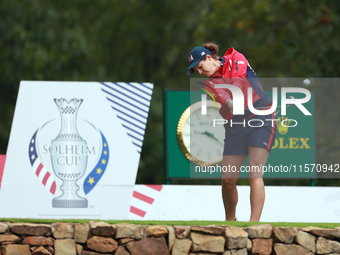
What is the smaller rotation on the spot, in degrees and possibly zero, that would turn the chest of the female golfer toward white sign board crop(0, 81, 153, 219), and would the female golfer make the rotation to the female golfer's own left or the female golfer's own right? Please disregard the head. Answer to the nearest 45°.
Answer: approximately 90° to the female golfer's own right

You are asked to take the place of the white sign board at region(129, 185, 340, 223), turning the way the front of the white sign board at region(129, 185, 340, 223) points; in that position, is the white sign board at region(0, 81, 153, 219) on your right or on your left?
on your right

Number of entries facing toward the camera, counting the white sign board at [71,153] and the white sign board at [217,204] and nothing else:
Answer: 2

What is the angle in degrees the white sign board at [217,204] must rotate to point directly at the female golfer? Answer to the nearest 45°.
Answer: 0° — it already faces them

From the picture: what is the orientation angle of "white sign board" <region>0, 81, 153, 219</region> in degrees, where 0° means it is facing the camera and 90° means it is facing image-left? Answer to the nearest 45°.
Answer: approximately 0°

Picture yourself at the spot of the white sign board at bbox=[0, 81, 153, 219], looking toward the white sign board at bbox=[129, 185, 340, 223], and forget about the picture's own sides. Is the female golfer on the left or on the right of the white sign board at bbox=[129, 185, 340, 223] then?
right

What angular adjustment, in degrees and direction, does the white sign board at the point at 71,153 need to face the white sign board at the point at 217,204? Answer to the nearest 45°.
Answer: approximately 90° to its left

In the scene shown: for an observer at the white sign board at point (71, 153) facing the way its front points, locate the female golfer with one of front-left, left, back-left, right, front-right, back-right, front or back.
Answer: front-left

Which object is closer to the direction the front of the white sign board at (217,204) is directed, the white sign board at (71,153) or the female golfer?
the female golfer
